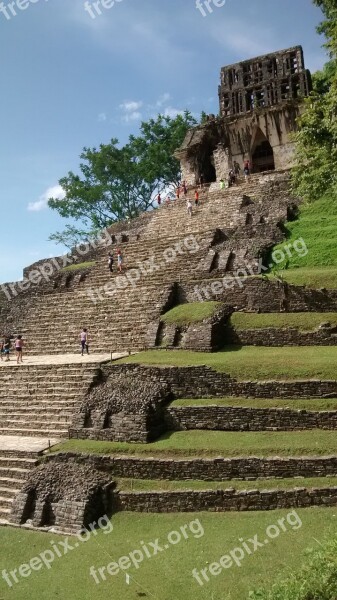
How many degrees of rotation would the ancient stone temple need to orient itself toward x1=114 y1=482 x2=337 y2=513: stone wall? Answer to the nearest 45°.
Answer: approximately 45° to its left

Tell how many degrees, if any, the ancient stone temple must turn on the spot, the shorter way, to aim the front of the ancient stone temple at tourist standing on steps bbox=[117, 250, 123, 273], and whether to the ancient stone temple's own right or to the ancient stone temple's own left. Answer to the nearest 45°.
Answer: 0° — it already faces them

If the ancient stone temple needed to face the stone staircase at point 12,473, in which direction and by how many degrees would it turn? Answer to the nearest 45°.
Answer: approximately 45° to its left

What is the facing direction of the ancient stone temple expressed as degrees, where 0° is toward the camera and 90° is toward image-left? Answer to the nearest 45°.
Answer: approximately 45°

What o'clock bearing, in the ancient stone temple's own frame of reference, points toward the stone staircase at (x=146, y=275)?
The stone staircase is roughly at 11 o'clock from the ancient stone temple.

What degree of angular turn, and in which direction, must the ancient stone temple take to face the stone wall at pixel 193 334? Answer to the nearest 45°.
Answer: approximately 45° to its left

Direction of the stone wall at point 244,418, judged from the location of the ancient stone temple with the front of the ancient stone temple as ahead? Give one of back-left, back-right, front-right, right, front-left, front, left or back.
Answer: front-left

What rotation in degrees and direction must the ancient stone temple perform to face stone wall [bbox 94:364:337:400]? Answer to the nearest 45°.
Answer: approximately 45° to its left

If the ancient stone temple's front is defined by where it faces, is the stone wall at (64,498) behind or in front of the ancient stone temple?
in front

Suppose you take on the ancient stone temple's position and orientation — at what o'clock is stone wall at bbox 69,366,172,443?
The stone wall is roughly at 11 o'clock from the ancient stone temple.

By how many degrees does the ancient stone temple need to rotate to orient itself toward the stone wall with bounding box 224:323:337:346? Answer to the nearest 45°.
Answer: approximately 45° to its left

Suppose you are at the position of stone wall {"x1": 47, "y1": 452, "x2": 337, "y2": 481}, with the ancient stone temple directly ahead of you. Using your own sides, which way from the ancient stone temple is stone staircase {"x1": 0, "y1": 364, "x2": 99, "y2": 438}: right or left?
left

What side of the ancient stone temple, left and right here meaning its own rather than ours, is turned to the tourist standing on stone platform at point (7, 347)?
front
